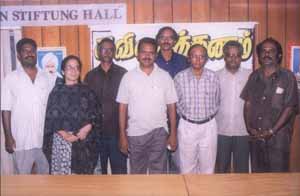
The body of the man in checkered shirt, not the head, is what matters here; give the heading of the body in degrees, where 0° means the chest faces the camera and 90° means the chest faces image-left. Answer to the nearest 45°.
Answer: approximately 0°
